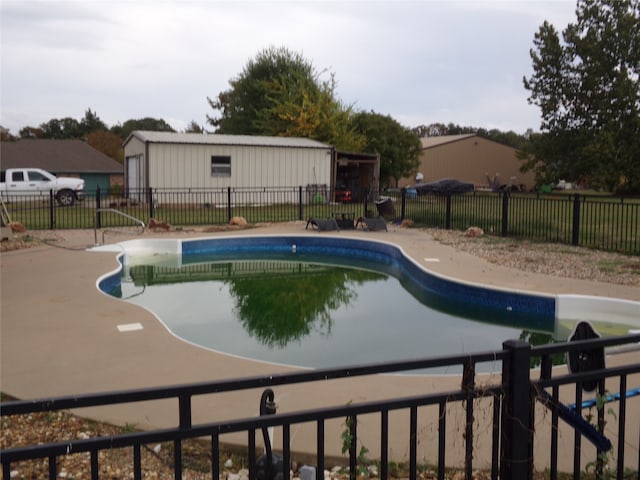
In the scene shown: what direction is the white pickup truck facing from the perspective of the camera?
to the viewer's right
